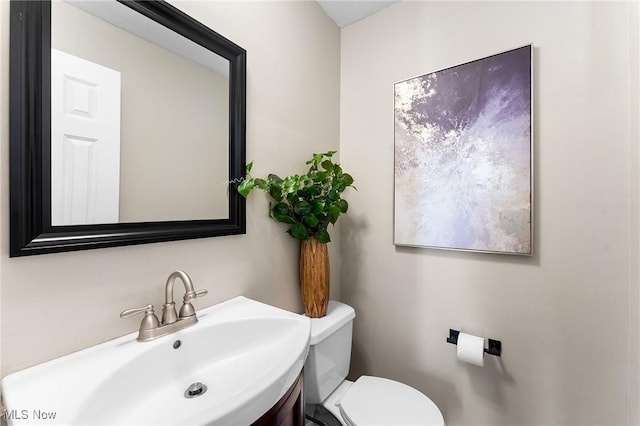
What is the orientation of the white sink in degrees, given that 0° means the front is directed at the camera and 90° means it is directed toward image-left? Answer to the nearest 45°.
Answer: approximately 315°

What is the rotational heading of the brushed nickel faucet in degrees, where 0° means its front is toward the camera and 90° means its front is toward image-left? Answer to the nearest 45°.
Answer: approximately 315°

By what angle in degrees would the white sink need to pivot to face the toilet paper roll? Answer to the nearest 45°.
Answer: approximately 45° to its left

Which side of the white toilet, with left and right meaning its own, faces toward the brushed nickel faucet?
right

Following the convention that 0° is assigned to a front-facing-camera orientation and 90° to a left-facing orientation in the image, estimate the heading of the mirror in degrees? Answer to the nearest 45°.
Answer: approximately 315°

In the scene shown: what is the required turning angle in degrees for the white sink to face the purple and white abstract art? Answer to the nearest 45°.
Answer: approximately 45° to its left

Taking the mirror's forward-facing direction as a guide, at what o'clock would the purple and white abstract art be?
The purple and white abstract art is roughly at 11 o'clock from the mirror.
